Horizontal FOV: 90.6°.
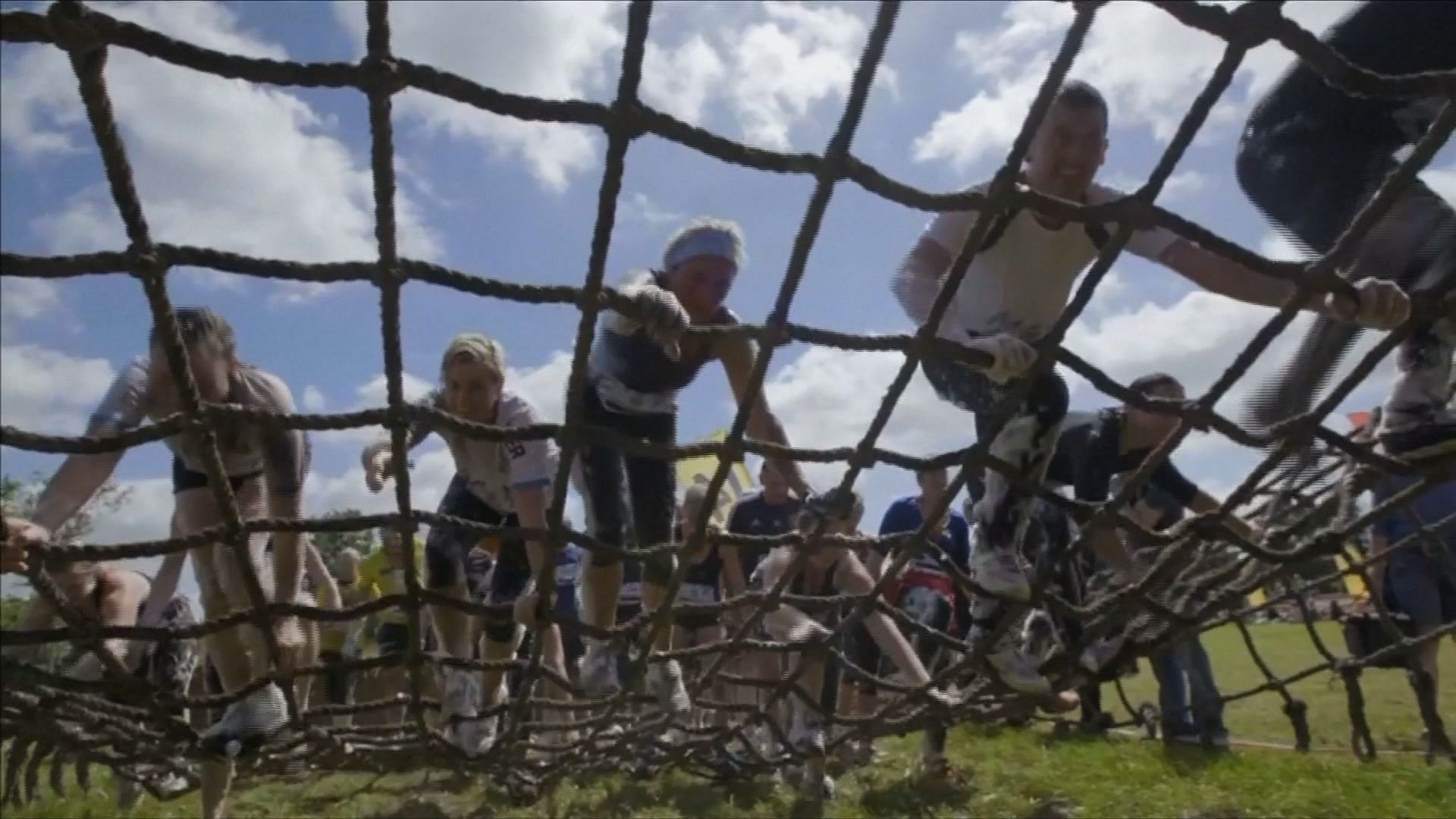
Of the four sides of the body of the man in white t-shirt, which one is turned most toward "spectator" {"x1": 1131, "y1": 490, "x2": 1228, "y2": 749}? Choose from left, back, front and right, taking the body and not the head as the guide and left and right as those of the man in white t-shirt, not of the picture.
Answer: back

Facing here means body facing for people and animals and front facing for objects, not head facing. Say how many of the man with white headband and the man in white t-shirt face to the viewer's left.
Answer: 0

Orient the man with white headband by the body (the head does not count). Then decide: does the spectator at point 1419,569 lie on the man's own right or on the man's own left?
on the man's own left

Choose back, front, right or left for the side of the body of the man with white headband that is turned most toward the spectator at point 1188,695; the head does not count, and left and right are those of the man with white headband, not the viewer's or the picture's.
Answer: left

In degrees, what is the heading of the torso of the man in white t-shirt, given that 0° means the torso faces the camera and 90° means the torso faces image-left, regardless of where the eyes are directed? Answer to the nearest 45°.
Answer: approximately 0°

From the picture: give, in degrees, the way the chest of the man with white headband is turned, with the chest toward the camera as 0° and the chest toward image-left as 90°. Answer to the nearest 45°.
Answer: approximately 315°
